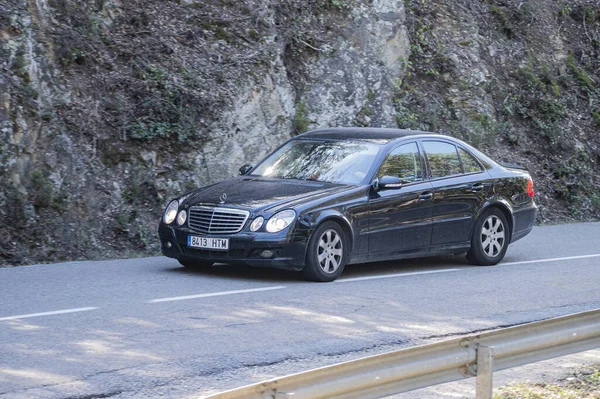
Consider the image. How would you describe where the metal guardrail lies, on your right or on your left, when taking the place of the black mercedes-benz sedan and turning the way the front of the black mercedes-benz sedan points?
on your left
